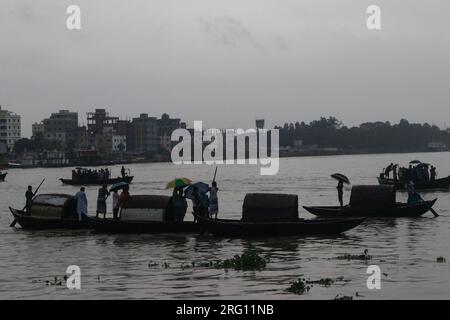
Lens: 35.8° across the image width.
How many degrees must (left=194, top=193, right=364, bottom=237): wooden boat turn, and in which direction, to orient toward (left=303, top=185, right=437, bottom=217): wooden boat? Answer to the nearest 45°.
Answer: approximately 45° to its left

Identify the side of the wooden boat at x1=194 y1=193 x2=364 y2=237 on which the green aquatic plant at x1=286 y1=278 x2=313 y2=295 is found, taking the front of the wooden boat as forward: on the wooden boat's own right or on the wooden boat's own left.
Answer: on the wooden boat's own right

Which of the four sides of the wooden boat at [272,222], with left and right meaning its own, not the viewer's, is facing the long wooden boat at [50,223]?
back

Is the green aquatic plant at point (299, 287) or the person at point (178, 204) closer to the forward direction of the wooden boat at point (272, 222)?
the green aquatic plant

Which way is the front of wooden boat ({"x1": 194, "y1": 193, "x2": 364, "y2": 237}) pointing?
to the viewer's right

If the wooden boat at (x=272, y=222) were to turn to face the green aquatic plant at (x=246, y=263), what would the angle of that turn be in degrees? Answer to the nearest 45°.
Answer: approximately 90° to its right

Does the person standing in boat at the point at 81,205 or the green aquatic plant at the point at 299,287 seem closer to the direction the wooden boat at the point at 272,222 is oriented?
the green aquatic plant

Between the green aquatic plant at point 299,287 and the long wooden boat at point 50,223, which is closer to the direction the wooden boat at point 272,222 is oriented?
the green aquatic plant

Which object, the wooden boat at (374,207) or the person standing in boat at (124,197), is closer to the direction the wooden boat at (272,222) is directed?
the wooden boat

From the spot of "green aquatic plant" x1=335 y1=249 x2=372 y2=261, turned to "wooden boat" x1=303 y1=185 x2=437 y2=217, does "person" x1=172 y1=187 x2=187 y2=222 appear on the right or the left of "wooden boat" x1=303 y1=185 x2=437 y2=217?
left

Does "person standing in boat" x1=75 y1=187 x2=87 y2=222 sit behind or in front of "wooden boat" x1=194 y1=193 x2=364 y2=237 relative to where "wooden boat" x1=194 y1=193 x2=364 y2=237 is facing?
behind
